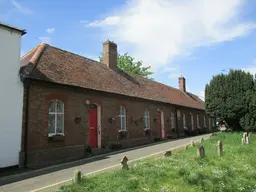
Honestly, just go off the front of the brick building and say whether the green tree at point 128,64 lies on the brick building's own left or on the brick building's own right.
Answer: on the brick building's own left

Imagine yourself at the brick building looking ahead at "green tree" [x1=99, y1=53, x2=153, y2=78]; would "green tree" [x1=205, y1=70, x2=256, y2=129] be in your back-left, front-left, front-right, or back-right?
front-right

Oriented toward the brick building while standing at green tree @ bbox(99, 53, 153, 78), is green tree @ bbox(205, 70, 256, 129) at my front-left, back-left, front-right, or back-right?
front-left

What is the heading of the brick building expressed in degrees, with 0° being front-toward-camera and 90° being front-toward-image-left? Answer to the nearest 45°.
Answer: approximately 315°

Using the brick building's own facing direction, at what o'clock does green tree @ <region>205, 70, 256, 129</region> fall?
The green tree is roughly at 10 o'clock from the brick building.
